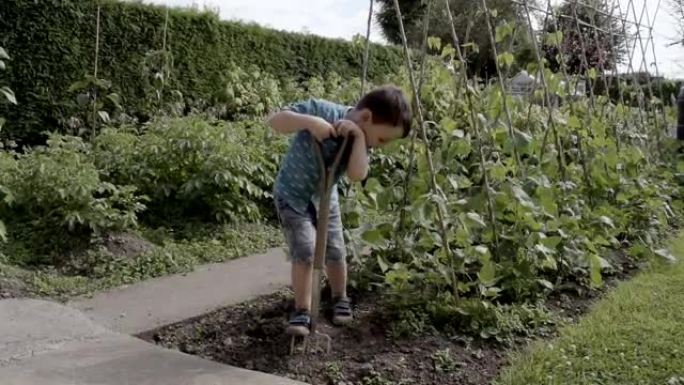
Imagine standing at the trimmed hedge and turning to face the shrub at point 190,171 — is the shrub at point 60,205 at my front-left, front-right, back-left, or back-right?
front-right

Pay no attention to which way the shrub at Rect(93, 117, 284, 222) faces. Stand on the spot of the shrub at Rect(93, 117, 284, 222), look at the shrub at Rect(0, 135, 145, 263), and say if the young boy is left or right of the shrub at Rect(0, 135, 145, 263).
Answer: left

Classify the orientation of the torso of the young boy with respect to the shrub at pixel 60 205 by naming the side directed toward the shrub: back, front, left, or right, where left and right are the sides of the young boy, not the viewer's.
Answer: back

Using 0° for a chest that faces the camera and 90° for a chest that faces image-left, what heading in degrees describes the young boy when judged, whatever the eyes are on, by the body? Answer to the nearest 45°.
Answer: approximately 315°

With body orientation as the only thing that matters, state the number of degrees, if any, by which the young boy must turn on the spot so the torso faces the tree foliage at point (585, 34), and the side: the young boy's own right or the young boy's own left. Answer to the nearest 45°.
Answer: approximately 90° to the young boy's own left

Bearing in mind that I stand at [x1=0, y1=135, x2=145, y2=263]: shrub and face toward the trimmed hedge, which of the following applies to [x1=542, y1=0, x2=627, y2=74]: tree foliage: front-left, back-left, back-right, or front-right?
front-right

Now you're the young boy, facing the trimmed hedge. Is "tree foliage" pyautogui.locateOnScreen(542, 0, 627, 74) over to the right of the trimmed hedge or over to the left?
right

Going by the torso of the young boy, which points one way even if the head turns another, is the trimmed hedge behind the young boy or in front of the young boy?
behind

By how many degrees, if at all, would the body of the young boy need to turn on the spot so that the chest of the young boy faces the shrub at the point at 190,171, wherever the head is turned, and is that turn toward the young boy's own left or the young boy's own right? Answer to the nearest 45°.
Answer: approximately 135° to the young boy's own left
